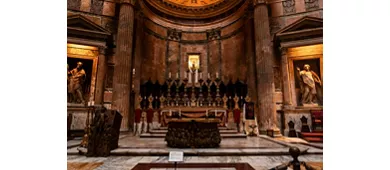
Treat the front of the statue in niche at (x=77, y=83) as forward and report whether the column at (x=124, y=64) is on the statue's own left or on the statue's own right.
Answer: on the statue's own left

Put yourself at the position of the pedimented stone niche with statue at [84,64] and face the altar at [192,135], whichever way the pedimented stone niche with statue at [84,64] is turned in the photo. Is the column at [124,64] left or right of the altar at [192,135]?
left

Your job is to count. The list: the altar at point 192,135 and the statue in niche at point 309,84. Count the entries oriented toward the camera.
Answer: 2

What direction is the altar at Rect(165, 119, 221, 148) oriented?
toward the camera

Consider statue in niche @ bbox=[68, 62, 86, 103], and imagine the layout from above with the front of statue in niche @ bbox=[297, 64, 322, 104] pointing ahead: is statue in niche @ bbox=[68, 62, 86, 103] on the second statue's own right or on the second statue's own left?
on the second statue's own right

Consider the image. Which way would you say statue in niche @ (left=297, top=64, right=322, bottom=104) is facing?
toward the camera

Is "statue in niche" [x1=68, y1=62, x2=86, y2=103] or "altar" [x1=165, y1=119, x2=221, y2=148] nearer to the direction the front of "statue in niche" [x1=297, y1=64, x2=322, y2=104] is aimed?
the altar

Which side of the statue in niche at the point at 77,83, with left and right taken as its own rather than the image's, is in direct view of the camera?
front

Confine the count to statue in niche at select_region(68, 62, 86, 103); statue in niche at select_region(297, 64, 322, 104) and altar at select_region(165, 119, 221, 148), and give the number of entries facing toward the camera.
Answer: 3

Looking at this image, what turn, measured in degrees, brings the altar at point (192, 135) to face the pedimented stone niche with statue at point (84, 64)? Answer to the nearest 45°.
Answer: approximately 135° to its right

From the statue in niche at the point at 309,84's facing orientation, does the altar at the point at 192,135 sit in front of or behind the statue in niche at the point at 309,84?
in front

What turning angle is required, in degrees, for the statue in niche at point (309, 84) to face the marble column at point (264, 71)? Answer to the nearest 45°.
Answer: approximately 45° to its right
